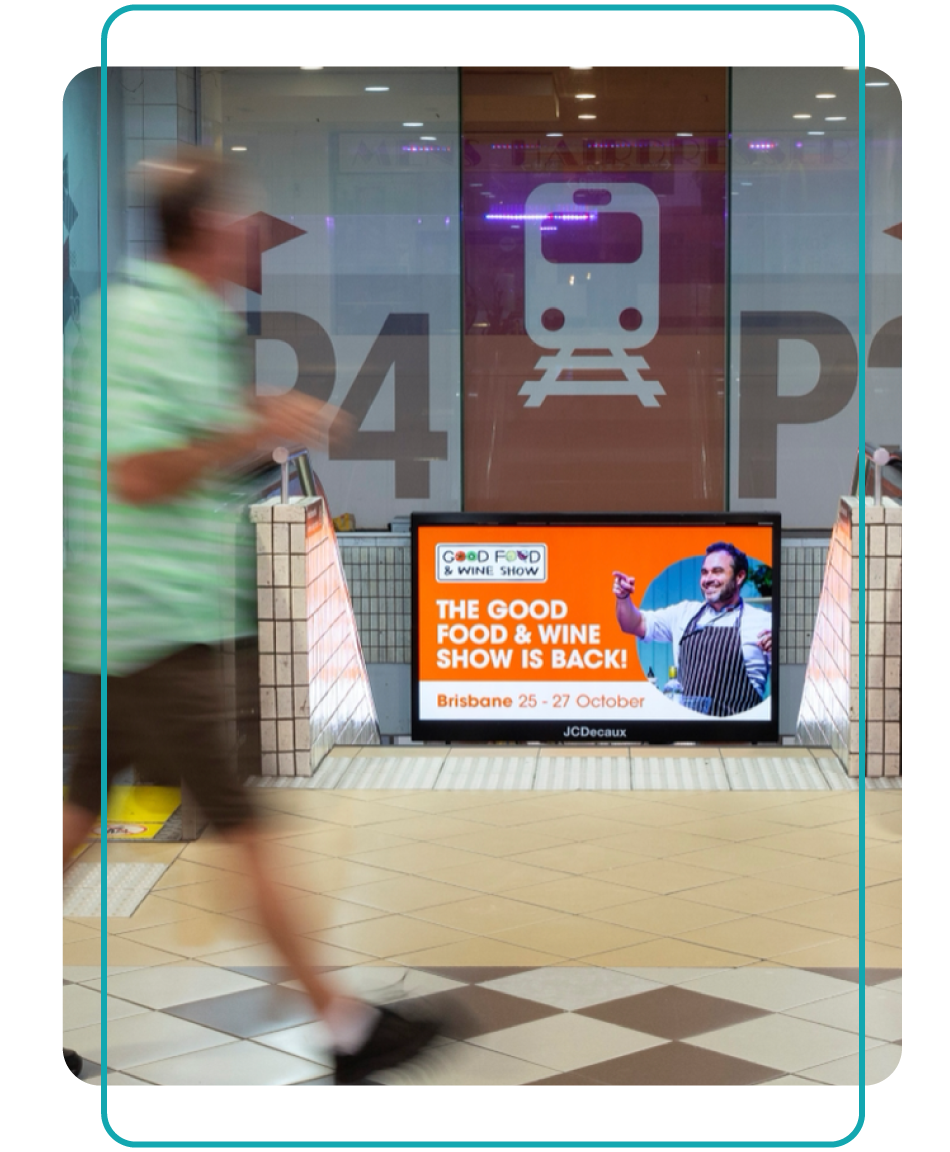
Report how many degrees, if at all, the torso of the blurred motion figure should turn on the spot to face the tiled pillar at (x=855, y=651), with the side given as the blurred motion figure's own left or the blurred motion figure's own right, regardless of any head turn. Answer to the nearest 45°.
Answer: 0° — they already face it

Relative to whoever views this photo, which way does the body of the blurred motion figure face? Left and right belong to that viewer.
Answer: facing to the right of the viewer

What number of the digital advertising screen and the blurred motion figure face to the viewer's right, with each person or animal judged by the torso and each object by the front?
1

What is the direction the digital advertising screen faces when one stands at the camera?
facing the viewer

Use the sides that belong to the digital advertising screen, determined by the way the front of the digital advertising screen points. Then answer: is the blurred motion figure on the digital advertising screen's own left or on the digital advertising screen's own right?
on the digital advertising screen's own right

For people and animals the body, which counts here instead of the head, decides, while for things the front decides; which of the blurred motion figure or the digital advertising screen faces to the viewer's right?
the blurred motion figure

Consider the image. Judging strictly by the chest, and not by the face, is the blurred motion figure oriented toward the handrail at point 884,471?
yes

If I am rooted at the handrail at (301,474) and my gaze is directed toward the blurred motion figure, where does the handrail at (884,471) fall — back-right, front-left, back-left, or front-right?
back-left

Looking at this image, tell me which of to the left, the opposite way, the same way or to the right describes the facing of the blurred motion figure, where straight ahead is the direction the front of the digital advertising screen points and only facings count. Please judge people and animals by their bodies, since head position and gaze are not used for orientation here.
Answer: to the left
